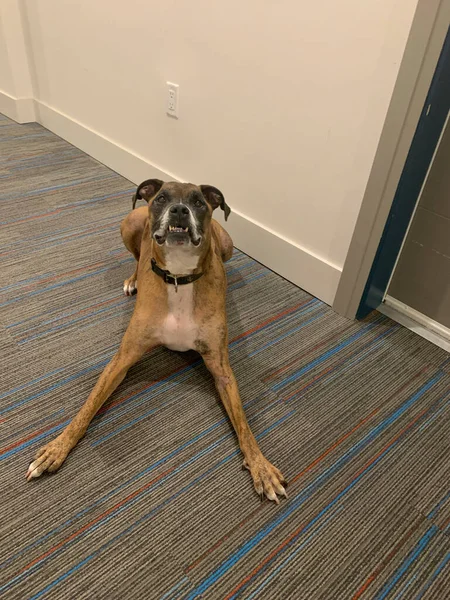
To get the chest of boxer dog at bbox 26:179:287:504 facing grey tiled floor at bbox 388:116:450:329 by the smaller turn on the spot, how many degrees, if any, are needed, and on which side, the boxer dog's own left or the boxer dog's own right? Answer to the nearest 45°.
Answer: approximately 90° to the boxer dog's own left

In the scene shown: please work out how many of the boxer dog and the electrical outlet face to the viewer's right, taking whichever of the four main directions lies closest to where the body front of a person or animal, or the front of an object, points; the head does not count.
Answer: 0

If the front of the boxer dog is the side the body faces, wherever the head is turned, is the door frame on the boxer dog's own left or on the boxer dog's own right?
on the boxer dog's own left

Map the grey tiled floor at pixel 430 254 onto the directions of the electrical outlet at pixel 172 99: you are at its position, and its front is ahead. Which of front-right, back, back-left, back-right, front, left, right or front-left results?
left

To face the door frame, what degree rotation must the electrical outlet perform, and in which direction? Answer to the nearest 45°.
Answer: approximately 90° to its left

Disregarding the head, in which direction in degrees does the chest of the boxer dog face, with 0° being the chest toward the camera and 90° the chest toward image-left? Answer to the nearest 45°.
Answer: approximately 0°

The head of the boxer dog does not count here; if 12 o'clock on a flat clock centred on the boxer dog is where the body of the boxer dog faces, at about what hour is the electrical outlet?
The electrical outlet is roughly at 6 o'clock from the boxer dog.

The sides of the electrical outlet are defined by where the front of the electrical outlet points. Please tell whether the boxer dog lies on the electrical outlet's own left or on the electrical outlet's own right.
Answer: on the electrical outlet's own left
